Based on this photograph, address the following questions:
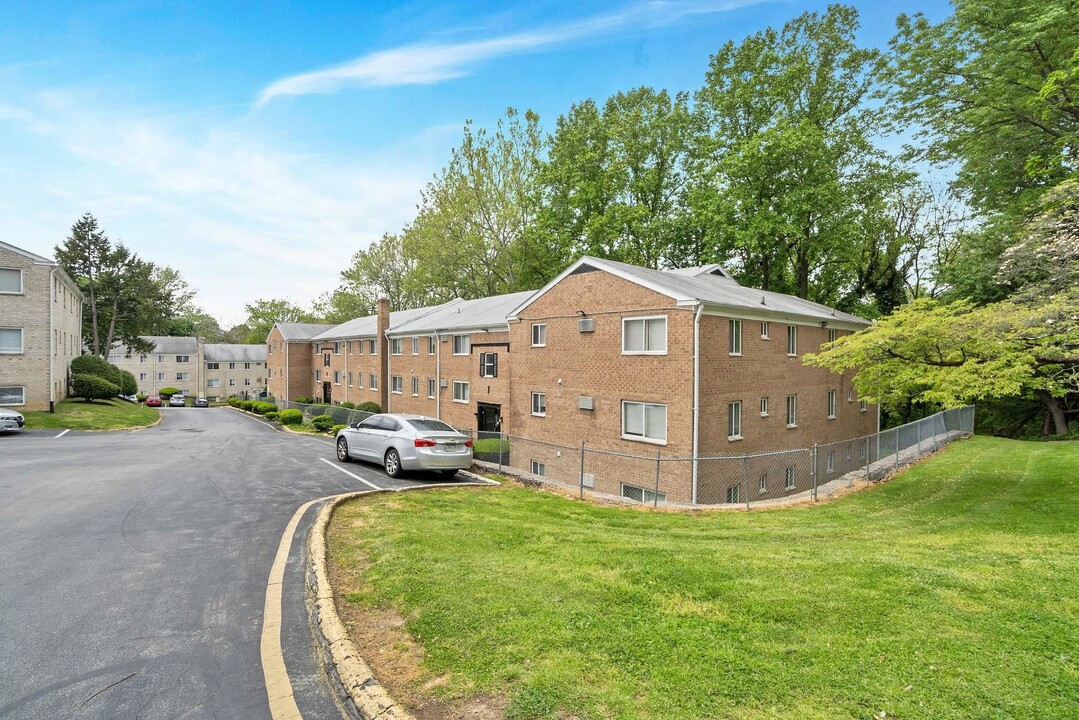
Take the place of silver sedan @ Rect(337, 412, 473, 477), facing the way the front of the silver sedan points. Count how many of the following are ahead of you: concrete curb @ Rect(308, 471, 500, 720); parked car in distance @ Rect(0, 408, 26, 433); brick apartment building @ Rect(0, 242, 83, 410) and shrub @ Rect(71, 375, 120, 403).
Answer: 3

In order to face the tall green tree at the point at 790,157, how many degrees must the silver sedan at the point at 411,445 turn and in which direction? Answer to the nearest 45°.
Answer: approximately 90° to its right

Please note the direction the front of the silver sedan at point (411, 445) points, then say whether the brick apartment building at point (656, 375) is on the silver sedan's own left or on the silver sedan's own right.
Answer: on the silver sedan's own right

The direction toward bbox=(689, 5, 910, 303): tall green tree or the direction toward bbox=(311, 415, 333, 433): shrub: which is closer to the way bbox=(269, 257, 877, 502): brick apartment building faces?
the shrub

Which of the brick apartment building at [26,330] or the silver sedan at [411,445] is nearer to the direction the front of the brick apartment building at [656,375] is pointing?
the silver sedan

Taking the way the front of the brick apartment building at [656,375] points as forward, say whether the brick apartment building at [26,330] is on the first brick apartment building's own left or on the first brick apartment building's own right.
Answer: on the first brick apartment building's own right

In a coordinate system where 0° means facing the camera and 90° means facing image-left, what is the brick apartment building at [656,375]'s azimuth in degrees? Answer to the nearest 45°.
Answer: approximately 45°

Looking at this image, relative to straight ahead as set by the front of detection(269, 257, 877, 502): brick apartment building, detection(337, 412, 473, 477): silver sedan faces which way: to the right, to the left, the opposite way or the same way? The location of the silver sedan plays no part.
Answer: to the right

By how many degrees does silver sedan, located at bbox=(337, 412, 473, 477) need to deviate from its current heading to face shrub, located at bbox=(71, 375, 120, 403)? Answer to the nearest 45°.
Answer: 0° — it already faces it

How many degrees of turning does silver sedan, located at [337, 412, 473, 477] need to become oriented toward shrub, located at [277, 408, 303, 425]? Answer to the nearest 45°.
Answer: approximately 45° to its right

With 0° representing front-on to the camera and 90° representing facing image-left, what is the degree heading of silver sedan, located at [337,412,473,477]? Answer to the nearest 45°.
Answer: approximately 135°
